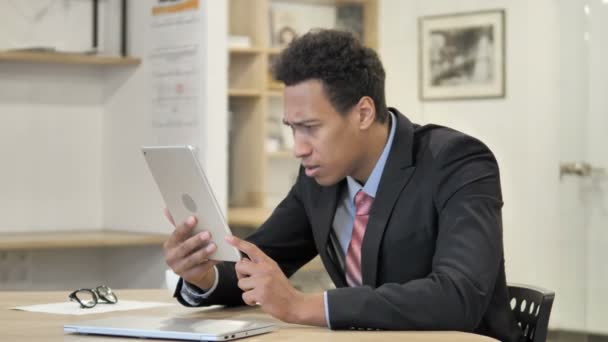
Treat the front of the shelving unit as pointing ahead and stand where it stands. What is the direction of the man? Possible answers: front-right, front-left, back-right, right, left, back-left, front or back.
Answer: front

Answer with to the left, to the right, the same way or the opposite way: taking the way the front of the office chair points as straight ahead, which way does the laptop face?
the opposite way

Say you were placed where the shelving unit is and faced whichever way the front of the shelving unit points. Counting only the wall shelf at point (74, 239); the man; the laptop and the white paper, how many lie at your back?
0

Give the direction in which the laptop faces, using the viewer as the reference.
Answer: facing away from the viewer and to the right of the viewer

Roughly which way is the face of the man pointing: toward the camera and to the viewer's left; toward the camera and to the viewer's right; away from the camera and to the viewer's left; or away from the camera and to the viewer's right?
toward the camera and to the viewer's left

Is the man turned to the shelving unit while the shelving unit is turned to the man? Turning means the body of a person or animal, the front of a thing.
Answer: no

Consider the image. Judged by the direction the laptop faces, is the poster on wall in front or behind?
in front

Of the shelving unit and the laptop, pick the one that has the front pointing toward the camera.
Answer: the shelving unit

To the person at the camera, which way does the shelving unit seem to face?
facing the viewer

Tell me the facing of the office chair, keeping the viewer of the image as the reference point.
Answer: facing the viewer and to the left of the viewer

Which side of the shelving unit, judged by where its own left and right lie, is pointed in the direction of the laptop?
front
